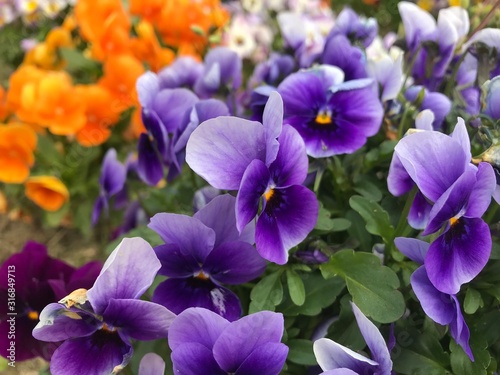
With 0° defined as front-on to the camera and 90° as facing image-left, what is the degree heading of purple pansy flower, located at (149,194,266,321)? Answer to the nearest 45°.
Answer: approximately 0°

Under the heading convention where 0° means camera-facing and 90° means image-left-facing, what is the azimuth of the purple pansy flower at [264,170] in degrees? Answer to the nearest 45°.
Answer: approximately 315°

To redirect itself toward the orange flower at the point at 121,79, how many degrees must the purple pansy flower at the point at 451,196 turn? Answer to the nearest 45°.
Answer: approximately 180°
